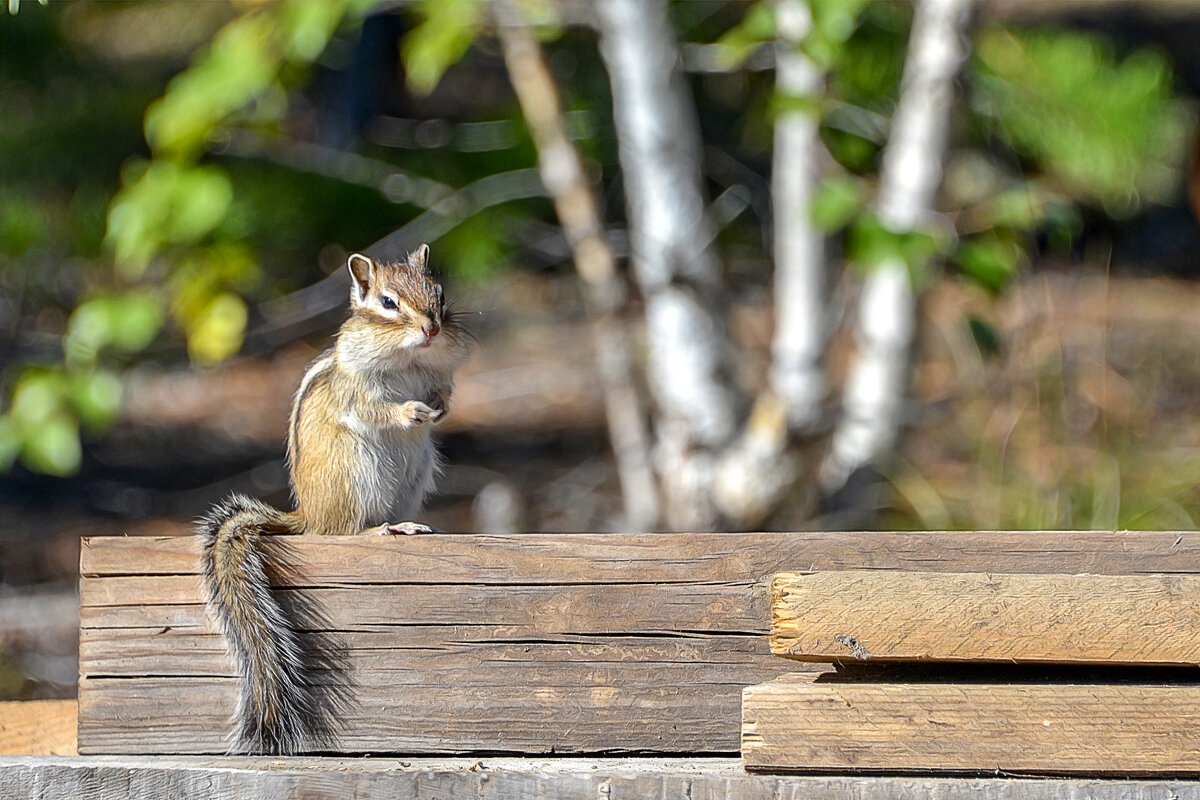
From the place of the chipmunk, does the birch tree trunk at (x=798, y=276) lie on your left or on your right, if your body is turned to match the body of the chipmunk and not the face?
on your left

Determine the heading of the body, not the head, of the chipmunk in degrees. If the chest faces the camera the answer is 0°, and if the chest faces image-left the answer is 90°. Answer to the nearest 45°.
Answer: approximately 315°

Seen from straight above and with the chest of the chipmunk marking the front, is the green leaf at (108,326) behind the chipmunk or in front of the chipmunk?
behind

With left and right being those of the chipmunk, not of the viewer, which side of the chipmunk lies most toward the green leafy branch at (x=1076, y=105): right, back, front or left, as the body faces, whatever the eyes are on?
left

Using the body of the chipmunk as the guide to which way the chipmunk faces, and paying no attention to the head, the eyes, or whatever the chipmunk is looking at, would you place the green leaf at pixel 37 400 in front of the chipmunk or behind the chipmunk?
behind

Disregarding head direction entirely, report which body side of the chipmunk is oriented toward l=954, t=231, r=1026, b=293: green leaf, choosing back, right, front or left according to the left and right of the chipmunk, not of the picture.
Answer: left

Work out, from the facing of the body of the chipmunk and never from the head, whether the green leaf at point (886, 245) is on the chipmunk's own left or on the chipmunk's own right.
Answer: on the chipmunk's own left

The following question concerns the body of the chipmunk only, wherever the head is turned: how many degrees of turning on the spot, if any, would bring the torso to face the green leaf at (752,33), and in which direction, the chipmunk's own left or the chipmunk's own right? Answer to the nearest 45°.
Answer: approximately 90° to the chipmunk's own left

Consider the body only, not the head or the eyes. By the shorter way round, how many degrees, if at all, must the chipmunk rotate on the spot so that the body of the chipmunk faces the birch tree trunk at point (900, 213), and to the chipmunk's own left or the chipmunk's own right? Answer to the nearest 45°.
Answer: approximately 90° to the chipmunk's own left

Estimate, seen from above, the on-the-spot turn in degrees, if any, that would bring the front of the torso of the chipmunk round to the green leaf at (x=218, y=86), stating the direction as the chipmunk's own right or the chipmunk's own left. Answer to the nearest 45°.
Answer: approximately 135° to the chipmunk's own left
